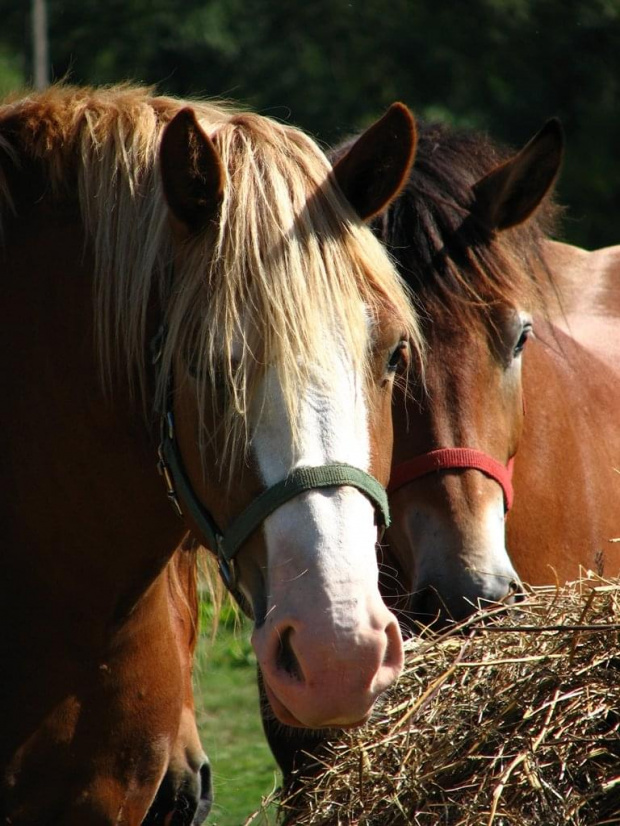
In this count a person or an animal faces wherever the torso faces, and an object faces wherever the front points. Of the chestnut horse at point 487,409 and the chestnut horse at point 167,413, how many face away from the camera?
0

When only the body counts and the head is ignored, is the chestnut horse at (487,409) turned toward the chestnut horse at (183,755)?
yes

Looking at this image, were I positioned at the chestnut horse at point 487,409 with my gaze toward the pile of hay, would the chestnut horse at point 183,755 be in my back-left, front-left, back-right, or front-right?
front-right

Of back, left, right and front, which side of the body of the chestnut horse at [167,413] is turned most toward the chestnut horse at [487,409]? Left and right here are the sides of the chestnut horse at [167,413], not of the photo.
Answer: left

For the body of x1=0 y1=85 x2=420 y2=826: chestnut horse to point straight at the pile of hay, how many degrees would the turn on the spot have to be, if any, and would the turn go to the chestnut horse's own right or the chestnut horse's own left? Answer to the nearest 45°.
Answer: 0° — it already faces it
